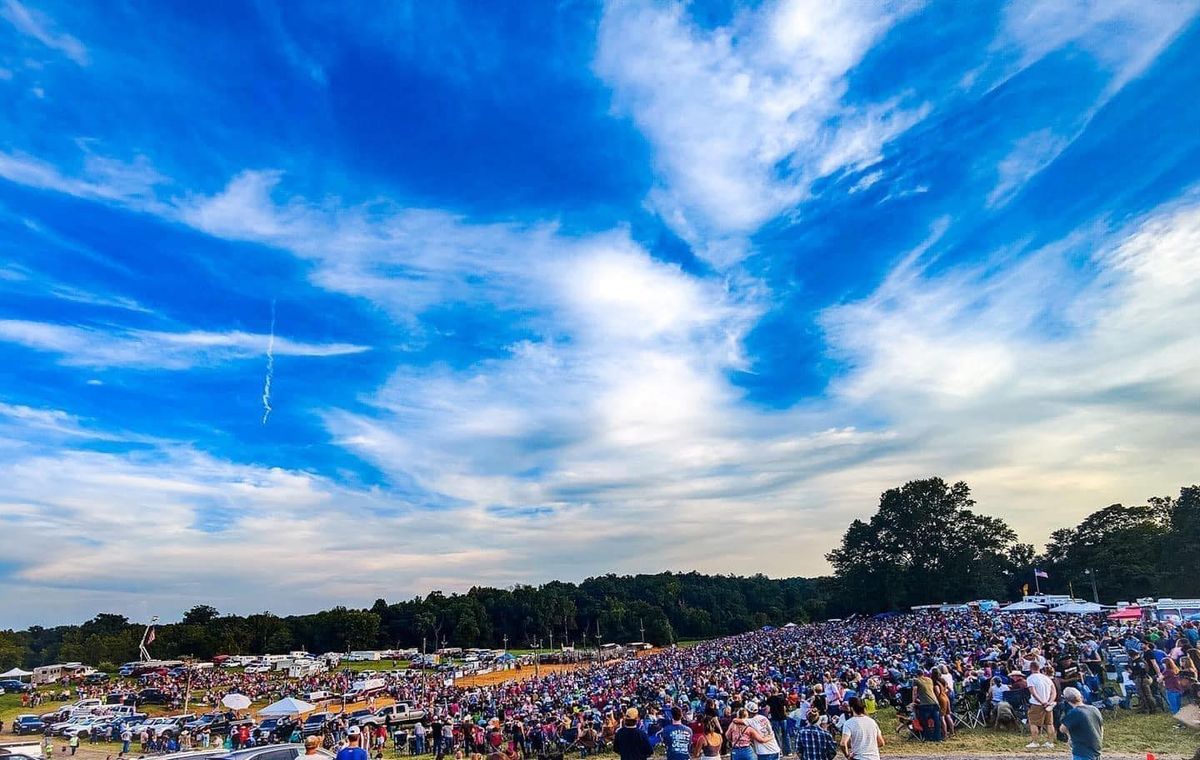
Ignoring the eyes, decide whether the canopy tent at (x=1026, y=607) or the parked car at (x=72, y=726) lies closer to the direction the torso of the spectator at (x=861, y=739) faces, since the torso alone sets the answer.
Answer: the canopy tent

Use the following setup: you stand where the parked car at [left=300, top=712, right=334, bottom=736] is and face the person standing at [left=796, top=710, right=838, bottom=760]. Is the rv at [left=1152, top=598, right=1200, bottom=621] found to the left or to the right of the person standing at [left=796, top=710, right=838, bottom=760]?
left

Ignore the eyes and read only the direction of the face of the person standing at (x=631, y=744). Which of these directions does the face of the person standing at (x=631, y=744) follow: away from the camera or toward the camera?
away from the camera

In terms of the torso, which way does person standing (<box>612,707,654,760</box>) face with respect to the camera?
away from the camera

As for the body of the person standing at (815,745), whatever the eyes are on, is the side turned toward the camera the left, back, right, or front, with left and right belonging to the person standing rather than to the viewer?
back

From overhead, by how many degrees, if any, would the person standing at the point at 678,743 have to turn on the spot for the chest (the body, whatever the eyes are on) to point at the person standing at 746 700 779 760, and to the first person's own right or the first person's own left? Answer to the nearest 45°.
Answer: approximately 135° to the first person's own right

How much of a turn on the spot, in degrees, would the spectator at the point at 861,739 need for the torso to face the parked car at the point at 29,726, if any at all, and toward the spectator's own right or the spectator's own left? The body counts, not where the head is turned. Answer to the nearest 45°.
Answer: approximately 45° to the spectator's own left

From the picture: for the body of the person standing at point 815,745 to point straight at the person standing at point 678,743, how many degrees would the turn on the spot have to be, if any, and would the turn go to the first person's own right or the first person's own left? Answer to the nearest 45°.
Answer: approximately 45° to the first person's own left

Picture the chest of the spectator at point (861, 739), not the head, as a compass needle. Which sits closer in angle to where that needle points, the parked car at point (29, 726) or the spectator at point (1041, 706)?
the spectator

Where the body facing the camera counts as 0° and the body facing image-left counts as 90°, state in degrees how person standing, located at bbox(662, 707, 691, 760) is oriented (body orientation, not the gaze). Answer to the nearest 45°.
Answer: approximately 180°

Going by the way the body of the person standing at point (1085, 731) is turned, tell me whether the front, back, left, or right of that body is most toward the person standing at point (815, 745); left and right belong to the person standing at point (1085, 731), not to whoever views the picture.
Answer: left

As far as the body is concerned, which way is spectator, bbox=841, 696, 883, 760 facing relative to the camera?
away from the camera

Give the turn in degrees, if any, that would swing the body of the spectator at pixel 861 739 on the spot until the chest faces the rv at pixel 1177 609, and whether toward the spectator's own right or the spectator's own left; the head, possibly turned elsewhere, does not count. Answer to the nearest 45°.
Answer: approximately 45° to the spectator's own right

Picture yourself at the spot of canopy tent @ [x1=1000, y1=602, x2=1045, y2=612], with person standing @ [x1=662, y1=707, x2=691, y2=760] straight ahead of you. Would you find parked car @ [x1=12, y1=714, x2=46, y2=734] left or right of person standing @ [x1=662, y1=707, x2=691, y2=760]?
right
